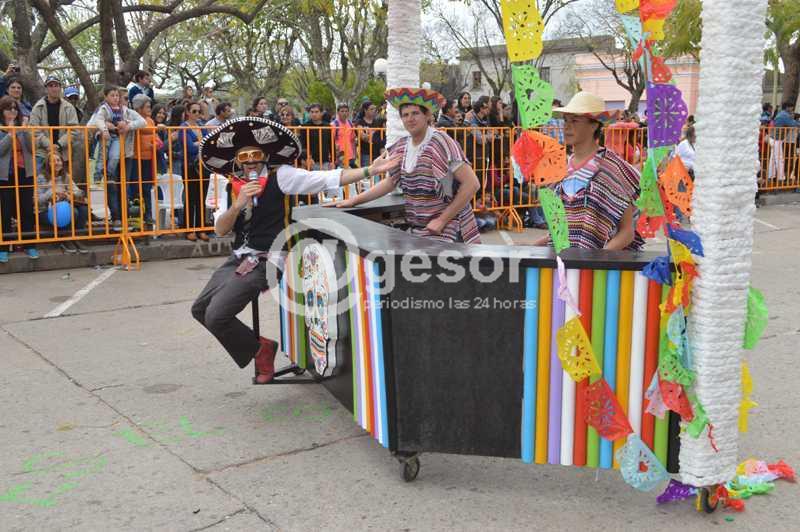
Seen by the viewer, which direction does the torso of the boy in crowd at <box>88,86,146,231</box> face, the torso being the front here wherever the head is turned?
toward the camera

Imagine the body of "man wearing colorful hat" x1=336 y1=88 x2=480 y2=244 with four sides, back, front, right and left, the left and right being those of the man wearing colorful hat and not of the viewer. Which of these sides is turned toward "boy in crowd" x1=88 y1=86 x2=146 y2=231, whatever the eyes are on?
right

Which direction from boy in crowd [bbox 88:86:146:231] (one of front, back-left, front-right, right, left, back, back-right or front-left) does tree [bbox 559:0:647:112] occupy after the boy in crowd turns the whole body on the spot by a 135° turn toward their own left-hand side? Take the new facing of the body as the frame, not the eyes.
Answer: front

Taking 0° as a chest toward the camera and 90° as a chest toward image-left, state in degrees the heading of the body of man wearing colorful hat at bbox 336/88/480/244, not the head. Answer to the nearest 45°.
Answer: approximately 45°

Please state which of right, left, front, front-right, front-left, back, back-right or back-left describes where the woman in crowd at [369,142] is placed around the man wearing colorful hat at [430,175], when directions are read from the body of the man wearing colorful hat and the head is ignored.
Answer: back-right

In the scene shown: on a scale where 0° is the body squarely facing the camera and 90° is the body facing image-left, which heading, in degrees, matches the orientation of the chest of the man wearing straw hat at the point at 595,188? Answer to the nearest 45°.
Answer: approximately 45°

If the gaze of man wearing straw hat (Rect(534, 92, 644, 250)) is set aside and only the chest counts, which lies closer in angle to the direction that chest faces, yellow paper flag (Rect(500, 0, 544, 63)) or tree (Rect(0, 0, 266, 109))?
the yellow paper flag

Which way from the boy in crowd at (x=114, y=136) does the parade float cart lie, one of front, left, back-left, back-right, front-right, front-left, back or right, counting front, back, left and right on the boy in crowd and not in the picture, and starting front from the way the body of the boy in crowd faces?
front

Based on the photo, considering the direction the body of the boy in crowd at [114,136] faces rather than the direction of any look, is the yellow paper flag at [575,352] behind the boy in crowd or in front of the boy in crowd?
in front

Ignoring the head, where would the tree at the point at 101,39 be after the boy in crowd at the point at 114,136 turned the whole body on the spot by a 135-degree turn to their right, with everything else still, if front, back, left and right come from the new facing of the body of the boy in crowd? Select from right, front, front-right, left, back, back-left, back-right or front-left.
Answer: front-right

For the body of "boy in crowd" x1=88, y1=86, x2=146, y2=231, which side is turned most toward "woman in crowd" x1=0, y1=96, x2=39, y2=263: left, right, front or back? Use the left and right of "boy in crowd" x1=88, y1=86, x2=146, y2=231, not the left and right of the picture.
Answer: right
